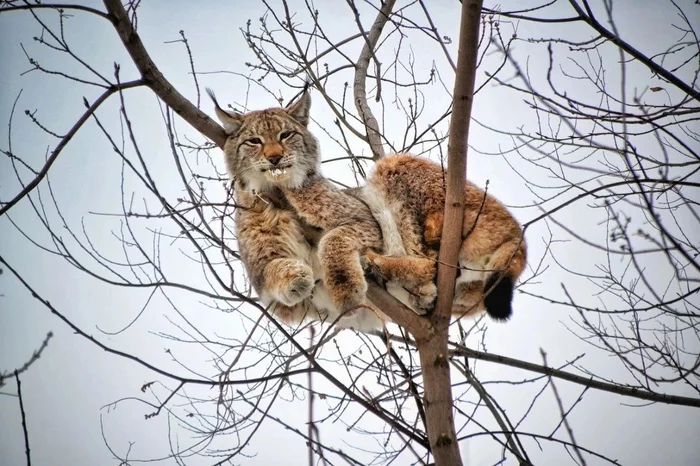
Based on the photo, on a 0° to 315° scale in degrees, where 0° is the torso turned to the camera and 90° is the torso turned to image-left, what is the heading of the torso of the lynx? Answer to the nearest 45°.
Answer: approximately 45°
